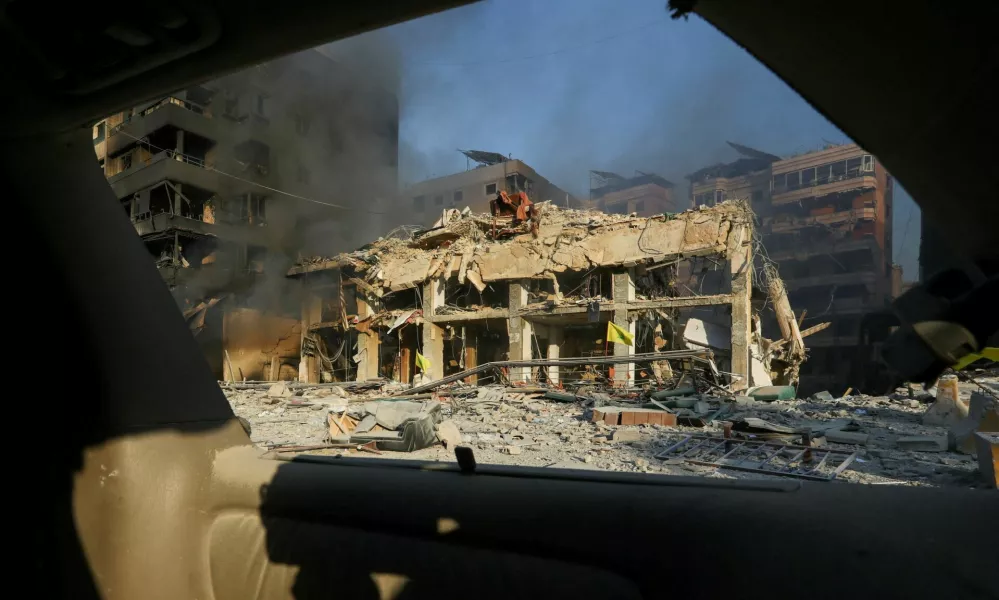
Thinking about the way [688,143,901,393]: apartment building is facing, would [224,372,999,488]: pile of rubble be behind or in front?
in front

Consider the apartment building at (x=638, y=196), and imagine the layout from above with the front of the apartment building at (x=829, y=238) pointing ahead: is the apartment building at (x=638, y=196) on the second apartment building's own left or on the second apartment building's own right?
on the second apartment building's own right

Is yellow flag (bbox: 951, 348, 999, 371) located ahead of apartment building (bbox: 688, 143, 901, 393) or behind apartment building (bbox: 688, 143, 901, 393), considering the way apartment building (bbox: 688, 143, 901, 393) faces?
ahead

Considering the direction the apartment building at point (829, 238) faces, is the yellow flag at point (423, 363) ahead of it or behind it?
ahead

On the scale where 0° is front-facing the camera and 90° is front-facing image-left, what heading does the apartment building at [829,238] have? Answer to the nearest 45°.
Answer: approximately 45°

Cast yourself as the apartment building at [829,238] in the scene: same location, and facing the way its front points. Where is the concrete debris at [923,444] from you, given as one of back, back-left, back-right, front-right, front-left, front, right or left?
front-left
